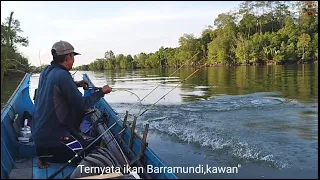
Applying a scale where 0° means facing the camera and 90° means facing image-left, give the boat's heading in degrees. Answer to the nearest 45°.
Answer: approximately 180°

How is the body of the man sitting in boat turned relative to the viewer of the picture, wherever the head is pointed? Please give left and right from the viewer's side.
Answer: facing away from the viewer and to the right of the viewer
